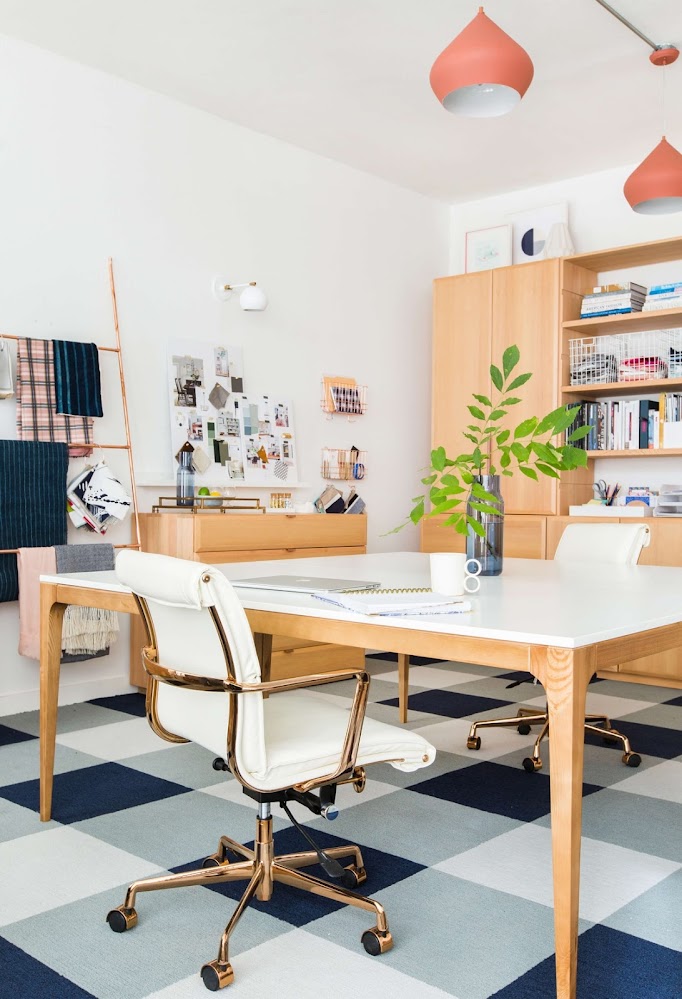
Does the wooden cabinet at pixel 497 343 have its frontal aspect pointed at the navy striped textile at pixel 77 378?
yes

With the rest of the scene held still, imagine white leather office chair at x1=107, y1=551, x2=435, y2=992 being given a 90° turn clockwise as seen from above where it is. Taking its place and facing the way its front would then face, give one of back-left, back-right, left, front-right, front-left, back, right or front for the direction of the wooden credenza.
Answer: back-left

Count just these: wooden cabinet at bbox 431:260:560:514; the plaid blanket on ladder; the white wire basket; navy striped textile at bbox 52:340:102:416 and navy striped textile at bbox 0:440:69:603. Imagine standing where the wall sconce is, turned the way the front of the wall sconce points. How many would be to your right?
3

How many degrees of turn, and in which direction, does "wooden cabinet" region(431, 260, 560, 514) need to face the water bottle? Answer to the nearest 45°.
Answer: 0° — it already faces it

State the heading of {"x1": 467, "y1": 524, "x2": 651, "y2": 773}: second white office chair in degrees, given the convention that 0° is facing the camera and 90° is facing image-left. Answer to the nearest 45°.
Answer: approximately 45°

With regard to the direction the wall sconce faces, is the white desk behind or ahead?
ahead

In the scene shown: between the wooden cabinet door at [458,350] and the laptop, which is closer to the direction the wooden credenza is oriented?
the laptop

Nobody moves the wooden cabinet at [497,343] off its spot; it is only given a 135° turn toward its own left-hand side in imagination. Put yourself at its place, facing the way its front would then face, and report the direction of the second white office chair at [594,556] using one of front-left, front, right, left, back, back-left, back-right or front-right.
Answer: right

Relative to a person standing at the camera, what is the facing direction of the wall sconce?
facing the viewer and to the right of the viewer

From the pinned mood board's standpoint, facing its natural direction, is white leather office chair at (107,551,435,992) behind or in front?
in front

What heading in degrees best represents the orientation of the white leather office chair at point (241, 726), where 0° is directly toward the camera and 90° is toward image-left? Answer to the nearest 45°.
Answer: approximately 225°

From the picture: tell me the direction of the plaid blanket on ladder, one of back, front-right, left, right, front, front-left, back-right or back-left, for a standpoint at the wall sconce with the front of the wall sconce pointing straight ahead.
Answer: right

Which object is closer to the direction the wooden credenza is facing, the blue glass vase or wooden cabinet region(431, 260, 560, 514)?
the blue glass vase

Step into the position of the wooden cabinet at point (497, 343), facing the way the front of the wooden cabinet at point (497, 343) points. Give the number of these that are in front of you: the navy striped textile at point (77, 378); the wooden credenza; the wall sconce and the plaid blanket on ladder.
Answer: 4

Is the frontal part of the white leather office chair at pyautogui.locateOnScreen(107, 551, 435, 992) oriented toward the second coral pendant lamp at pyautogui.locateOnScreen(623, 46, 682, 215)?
yes

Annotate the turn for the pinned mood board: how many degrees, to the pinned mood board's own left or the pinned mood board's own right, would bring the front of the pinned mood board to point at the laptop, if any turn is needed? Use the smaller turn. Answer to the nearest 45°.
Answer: approximately 45° to the pinned mood board's own right

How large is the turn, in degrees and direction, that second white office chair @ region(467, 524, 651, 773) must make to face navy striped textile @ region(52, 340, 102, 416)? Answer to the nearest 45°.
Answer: approximately 45° to its right

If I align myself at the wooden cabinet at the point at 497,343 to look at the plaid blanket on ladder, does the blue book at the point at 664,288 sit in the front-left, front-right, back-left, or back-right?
back-left
